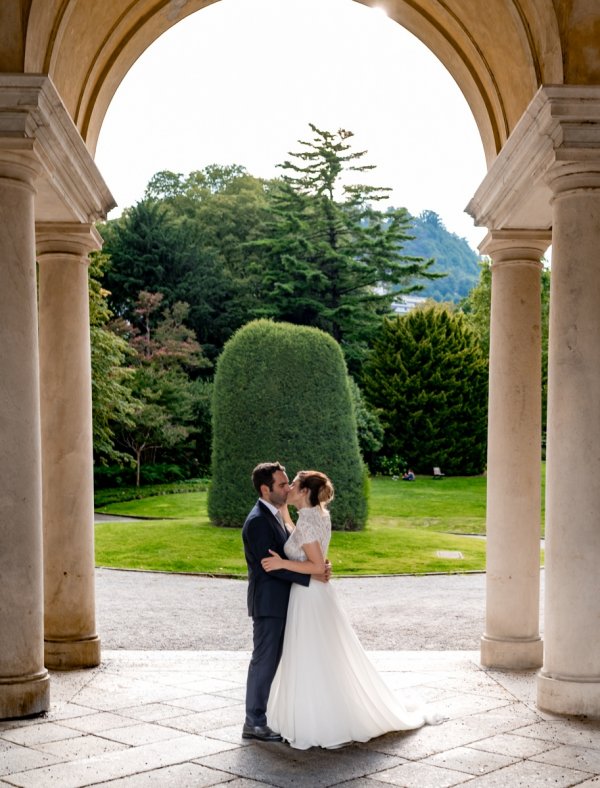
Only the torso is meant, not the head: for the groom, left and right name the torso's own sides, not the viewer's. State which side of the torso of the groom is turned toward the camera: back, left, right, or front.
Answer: right

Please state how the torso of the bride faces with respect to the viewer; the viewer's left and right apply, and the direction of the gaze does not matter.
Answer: facing to the left of the viewer

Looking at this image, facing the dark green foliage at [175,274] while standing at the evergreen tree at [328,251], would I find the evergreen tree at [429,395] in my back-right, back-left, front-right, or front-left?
back-left

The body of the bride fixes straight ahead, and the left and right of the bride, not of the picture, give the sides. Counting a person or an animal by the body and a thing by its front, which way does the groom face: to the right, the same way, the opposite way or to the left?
the opposite way

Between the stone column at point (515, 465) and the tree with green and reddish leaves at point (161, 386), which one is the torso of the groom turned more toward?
the stone column

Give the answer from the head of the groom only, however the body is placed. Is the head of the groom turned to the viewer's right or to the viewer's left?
to the viewer's right

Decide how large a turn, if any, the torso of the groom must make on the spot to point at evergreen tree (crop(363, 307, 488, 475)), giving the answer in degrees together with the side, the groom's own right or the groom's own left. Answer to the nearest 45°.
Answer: approximately 90° to the groom's own left

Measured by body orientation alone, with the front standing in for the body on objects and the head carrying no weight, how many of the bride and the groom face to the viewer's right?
1

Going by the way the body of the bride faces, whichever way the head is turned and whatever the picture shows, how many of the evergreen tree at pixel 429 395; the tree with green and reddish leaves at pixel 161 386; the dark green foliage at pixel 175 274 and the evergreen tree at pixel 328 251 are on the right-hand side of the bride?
4

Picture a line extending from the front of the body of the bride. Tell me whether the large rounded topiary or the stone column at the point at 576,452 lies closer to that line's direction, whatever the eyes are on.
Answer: the large rounded topiary

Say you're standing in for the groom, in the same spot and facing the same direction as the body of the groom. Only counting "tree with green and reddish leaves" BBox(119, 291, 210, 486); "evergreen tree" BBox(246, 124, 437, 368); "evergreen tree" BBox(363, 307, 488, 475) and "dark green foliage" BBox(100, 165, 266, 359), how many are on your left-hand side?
4

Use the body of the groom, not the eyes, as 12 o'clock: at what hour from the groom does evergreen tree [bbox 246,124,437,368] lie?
The evergreen tree is roughly at 9 o'clock from the groom.

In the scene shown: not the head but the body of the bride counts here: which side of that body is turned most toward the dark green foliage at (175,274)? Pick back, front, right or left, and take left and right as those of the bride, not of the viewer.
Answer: right
